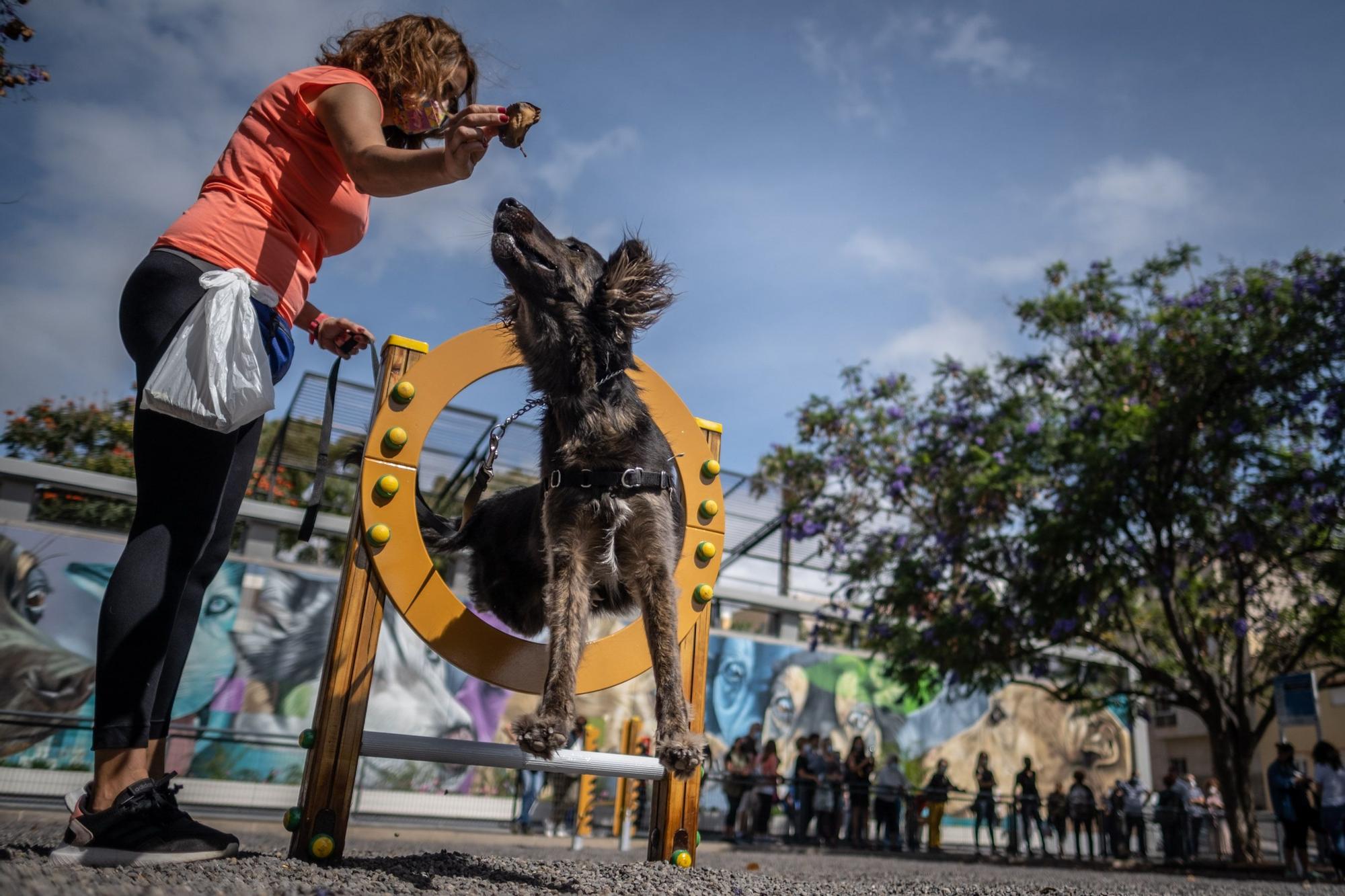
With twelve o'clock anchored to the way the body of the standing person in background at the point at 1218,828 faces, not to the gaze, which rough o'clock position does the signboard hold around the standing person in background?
The signboard is roughly at 10 o'clock from the standing person in background.

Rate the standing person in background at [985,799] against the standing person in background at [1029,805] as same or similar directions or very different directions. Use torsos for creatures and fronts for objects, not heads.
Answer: same or similar directions

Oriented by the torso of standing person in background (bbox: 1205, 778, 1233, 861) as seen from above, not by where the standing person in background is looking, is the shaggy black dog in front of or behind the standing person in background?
in front

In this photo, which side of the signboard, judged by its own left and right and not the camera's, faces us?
front

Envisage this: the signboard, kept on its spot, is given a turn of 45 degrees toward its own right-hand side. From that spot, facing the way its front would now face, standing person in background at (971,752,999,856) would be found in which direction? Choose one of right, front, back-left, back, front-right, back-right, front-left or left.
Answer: right

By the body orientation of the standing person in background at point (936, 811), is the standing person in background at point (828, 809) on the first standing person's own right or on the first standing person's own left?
on the first standing person's own right

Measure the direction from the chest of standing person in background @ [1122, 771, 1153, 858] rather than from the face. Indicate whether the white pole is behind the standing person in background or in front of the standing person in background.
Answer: in front

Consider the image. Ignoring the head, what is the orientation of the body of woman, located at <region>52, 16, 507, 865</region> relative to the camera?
to the viewer's right

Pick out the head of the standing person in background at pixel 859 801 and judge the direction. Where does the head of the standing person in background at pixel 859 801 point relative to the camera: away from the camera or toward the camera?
toward the camera

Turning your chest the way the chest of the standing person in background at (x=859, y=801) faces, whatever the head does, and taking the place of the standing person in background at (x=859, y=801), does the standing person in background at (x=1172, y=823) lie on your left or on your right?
on your left

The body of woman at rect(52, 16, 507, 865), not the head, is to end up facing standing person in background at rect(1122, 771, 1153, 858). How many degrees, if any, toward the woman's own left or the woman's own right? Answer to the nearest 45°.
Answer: approximately 45° to the woman's own left

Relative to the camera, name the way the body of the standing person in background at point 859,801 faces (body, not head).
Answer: toward the camera
